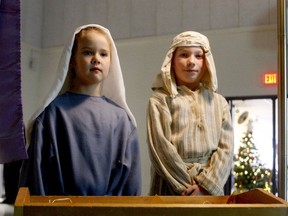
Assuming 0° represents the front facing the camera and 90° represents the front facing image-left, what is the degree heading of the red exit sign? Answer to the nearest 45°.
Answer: approximately 0°
